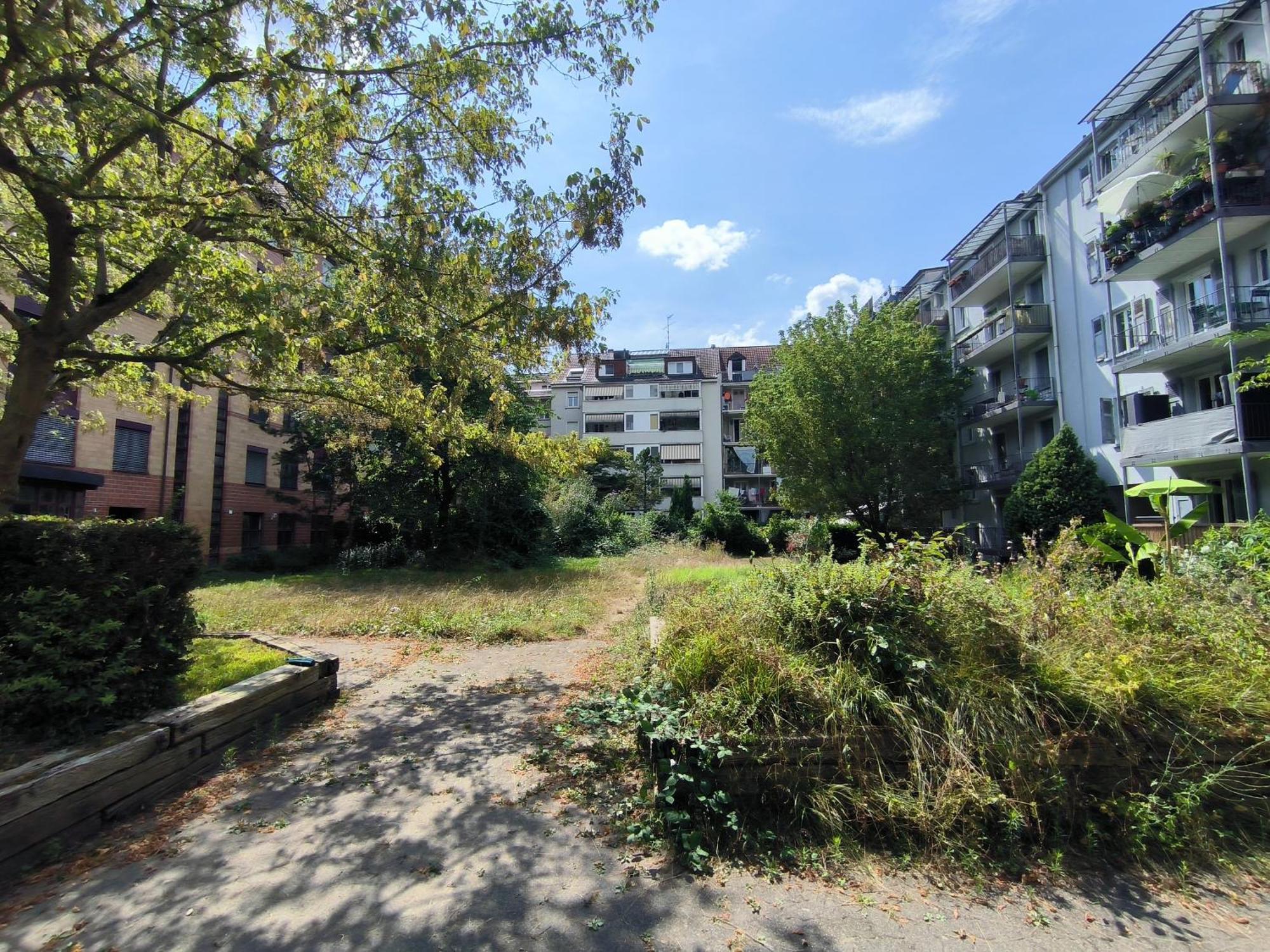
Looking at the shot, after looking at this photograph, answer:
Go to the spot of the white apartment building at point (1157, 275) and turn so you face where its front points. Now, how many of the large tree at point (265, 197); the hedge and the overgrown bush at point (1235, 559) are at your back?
0

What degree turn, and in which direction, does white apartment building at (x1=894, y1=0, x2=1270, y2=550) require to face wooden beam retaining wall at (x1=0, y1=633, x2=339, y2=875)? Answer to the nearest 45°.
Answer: approximately 45° to its left

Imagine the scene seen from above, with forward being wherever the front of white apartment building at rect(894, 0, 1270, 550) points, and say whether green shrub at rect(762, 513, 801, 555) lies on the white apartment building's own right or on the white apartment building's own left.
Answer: on the white apartment building's own right

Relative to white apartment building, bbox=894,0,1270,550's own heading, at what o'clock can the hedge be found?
The hedge is roughly at 11 o'clock from the white apartment building.

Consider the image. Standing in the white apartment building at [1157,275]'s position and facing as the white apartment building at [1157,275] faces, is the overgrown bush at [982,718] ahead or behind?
ahead

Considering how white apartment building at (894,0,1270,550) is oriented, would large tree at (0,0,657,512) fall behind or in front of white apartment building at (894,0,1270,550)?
in front

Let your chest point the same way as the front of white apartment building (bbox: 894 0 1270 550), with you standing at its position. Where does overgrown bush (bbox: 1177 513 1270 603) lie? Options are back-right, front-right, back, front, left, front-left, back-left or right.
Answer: front-left

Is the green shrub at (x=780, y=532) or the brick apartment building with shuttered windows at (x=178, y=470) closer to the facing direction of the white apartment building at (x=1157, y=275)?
the brick apartment building with shuttered windows

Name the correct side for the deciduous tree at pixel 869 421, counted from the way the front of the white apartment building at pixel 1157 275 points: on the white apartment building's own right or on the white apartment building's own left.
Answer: on the white apartment building's own right

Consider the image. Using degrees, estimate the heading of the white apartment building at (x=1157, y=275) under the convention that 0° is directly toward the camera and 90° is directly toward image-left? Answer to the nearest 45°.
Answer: approximately 45°

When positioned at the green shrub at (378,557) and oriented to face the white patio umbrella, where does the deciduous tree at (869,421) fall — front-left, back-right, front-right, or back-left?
front-left

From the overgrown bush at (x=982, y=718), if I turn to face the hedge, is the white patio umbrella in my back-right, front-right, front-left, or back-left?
back-right

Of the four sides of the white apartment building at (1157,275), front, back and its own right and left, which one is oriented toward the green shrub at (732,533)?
right
